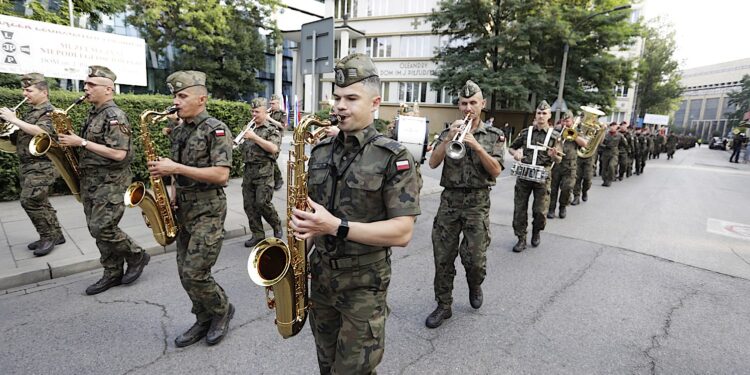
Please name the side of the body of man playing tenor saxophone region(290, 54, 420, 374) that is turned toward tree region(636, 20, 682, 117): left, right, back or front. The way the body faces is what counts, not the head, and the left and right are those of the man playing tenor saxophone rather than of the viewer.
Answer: back

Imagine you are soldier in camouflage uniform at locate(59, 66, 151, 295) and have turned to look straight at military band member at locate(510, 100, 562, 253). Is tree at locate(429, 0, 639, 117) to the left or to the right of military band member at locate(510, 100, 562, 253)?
left

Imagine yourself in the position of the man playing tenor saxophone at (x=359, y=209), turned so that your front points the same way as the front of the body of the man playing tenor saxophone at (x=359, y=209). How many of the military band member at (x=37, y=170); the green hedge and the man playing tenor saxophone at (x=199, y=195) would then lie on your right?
3

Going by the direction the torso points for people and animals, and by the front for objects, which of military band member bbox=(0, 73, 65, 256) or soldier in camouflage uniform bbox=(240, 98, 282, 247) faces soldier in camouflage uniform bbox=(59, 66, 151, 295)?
soldier in camouflage uniform bbox=(240, 98, 282, 247)

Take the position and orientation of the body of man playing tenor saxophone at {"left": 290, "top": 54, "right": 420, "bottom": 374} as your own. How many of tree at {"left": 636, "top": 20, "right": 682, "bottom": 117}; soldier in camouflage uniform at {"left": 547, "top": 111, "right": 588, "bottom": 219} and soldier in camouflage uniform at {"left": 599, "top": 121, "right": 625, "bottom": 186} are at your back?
3

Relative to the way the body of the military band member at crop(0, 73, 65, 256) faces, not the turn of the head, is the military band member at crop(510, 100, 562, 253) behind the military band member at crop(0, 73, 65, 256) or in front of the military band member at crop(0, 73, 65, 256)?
behind

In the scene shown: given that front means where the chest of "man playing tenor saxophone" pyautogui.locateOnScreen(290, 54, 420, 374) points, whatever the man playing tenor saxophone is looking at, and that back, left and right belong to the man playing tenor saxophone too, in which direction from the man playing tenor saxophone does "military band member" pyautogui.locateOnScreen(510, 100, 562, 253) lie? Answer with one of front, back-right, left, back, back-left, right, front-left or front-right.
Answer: back

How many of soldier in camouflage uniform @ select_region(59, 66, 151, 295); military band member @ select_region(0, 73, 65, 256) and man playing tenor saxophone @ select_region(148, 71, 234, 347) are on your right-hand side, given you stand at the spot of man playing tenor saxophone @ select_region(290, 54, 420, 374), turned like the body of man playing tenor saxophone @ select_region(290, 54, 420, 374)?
3

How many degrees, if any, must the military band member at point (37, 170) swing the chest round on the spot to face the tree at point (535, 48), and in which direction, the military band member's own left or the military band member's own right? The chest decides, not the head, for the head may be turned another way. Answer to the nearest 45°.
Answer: approximately 180°

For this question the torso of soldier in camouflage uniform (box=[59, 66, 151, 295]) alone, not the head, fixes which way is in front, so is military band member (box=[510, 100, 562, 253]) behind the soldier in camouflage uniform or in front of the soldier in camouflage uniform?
behind

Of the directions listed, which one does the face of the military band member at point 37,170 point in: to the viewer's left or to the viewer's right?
to the viewer's left

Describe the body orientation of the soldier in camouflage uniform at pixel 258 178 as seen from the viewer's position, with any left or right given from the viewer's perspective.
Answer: facing the viewer and to the left of the viewer

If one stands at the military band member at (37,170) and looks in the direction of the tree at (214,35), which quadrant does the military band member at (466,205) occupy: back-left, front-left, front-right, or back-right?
back-right

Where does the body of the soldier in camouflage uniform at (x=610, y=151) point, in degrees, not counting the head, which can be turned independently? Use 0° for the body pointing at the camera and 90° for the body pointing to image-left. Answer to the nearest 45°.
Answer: approximately 45°
